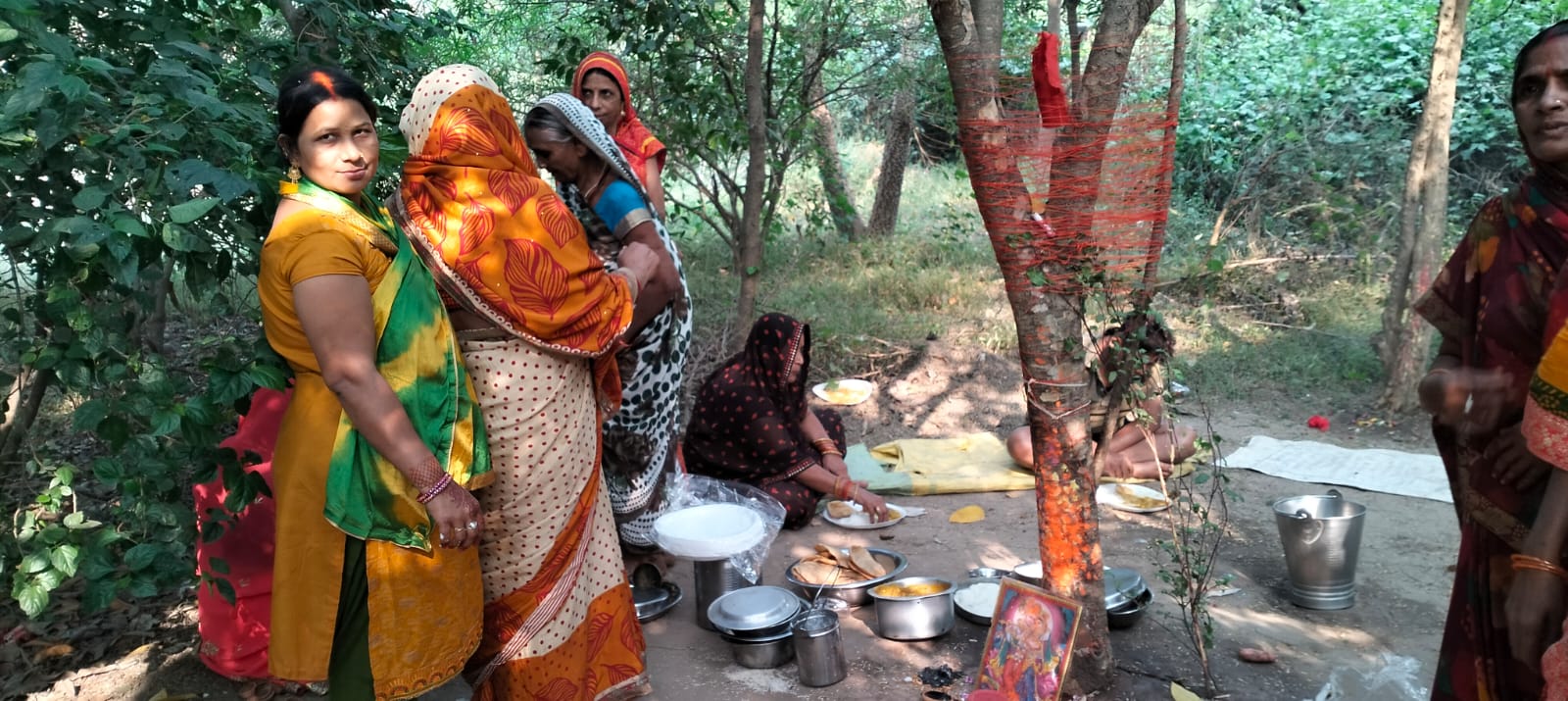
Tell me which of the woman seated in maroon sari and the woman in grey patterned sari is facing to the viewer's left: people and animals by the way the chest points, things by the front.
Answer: the woman in grey patterned sari

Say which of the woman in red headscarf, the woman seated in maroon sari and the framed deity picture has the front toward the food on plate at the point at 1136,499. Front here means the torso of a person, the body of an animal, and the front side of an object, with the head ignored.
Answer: the woman seated in maroon sari

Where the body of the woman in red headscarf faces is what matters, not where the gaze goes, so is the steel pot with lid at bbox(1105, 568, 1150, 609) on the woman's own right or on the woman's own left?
on the woman's own left

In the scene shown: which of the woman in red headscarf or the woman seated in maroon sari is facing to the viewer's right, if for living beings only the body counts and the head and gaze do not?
the woman seated in maroon sari

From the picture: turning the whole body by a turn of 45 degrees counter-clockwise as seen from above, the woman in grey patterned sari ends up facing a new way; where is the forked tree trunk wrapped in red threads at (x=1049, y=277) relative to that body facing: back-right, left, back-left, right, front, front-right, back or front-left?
left

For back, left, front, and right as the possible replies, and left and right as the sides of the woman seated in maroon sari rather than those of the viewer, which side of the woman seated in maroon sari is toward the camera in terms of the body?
right

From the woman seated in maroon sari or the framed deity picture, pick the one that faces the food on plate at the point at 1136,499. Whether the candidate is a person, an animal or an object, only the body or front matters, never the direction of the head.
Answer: the woman seated in maroon sari

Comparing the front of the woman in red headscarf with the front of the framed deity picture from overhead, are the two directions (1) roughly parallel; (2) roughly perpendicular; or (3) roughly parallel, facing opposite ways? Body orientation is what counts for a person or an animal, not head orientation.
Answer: roughly parallel

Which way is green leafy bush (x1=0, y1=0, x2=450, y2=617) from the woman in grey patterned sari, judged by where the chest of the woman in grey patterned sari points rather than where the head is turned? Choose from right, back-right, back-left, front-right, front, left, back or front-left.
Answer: front-left

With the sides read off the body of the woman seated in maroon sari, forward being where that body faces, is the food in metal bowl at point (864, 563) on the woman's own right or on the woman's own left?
on the woman's own right

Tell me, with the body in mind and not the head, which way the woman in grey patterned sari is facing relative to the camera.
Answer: to the viewer's left

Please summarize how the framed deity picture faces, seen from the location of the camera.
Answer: facing the viewer

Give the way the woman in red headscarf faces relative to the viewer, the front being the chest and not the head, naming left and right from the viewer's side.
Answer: facing the viewer and to the left of the viewer

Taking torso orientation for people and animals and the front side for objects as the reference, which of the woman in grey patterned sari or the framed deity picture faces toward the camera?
the framed deity picture
